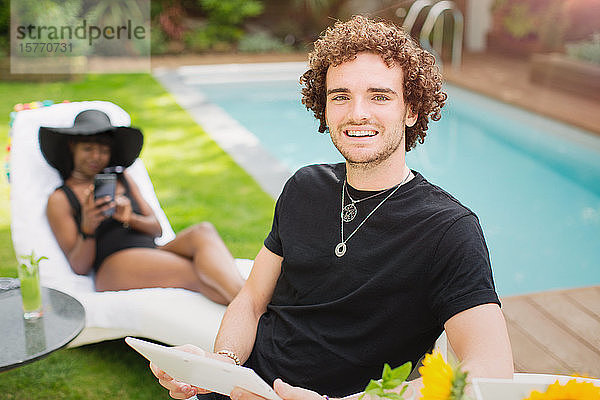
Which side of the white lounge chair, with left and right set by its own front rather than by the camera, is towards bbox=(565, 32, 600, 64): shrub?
left

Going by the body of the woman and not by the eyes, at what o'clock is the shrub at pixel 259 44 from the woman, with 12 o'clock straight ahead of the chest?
The shrub is roughly at 8 o'clock from the woman.

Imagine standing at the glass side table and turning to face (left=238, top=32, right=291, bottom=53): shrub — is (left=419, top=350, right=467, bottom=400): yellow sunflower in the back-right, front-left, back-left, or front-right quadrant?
back-right

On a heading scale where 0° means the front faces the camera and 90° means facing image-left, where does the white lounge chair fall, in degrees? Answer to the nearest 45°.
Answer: approximately 315°

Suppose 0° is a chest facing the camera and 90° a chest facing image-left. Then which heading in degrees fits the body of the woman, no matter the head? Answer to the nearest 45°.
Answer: approximately 315°

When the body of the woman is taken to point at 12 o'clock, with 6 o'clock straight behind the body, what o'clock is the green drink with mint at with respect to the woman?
The green drink with mint is roughly at 2 o'clock from the woman.

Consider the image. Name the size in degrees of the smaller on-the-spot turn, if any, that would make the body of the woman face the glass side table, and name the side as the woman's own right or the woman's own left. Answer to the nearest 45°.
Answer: approximately 45° to the woman's own right
